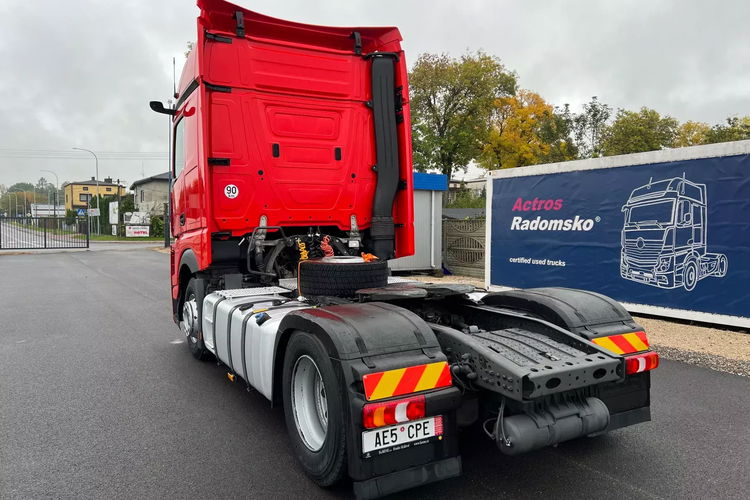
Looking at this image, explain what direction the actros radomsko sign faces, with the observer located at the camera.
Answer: facing the viewer and to the left of the viewer

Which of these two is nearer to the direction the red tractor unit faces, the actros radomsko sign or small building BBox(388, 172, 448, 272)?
the small building

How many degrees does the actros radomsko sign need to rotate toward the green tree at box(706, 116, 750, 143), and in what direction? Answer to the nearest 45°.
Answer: approximately 135° to its right

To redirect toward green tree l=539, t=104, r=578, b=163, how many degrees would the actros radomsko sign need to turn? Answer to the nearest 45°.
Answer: approximately 135° to its right

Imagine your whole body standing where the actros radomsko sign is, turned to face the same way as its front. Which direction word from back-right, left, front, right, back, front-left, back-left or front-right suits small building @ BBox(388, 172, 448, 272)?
right

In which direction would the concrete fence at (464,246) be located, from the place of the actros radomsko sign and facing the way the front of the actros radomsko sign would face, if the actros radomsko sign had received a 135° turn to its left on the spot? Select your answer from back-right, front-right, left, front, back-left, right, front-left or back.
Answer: back-left

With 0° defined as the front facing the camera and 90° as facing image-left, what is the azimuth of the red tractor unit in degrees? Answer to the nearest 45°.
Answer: approximately 135°

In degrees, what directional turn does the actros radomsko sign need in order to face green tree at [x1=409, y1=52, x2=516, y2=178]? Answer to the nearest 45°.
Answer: approximately 135° to its right

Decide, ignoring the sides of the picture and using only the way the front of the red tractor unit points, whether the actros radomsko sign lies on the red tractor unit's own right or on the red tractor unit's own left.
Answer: on the red tractor unit's own right

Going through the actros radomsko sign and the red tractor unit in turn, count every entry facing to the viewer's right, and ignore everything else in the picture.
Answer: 0

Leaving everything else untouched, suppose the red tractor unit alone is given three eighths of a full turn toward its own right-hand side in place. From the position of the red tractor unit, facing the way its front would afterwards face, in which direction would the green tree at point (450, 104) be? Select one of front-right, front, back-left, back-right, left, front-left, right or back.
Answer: left

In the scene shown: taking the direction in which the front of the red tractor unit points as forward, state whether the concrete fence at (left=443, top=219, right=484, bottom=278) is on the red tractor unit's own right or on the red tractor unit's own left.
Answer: on the red tractor unit's own right

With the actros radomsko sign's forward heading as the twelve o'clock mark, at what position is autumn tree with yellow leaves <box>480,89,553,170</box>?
The autumn tree with yellow leaves is roughly at 4 o'clock from the actros radomsko sign.

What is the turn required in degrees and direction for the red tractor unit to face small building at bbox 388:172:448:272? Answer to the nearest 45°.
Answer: approximately 45° to its right
